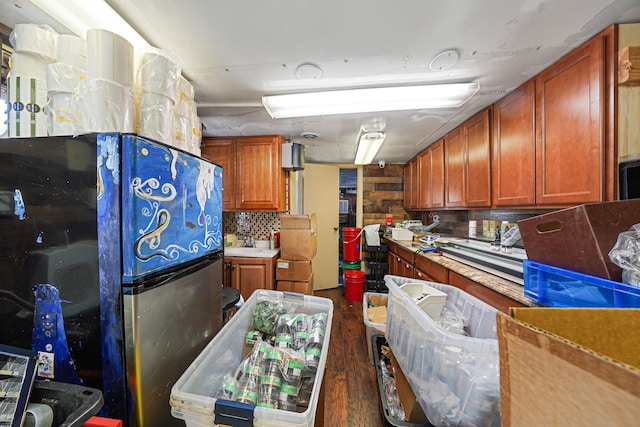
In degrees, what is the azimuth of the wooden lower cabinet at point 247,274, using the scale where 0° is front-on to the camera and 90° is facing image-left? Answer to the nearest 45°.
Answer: approximately 0°

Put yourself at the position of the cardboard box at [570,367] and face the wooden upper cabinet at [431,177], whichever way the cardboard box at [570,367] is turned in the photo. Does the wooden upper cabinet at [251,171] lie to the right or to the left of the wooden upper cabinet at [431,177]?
left

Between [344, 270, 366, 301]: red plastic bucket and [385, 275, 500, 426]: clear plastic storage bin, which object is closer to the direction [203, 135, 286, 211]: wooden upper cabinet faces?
the clear plastic storage bin

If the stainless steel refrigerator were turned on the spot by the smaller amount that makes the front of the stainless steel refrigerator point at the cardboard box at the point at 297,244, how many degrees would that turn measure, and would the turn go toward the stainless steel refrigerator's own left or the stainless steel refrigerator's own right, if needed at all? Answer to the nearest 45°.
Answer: approximately 90° to the stainless steel refrigerator's own left

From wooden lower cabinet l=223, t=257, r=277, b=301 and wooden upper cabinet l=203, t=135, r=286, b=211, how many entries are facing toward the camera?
2

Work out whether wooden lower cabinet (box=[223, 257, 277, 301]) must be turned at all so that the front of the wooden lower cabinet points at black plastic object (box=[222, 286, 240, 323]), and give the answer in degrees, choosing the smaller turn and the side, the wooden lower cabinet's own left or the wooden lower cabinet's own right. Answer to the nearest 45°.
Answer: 0° — it already faces it

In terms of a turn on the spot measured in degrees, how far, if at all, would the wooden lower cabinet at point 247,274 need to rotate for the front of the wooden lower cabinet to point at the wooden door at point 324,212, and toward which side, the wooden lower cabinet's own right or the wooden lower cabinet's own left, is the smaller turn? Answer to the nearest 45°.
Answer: approximately 135° to the wooden lower cabinet's own left

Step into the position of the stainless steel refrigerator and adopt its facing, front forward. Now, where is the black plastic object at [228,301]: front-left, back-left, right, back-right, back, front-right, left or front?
left

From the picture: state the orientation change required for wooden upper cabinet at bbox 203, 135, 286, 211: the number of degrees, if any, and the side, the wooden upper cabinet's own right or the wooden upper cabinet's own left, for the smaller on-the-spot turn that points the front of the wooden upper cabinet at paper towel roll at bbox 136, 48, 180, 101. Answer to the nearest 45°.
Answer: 0° — it already faces it

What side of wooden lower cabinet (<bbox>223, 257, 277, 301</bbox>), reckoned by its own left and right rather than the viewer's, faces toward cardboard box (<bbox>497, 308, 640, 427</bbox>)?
front
